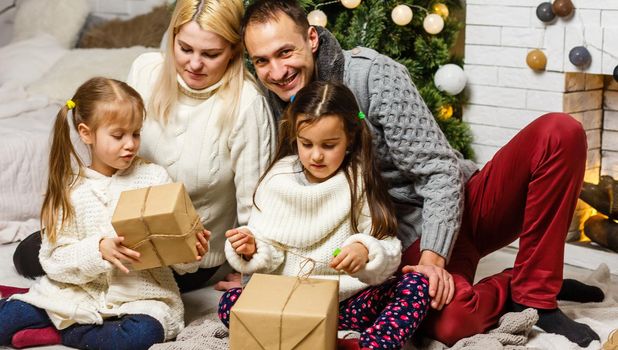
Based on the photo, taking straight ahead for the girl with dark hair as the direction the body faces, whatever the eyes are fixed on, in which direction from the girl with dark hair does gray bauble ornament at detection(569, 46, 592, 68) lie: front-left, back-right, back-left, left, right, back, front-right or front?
back-left

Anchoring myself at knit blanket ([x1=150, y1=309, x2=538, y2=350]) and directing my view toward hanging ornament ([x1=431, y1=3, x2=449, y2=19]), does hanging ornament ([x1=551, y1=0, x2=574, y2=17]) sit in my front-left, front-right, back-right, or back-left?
front-right

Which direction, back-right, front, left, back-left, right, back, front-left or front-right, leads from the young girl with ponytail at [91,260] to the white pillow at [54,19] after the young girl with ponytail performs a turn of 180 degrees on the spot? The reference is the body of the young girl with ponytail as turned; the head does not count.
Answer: front-right

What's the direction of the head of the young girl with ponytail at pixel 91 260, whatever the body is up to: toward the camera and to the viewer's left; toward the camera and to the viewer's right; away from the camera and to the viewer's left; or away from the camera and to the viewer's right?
toward the camera and to the viewer's right

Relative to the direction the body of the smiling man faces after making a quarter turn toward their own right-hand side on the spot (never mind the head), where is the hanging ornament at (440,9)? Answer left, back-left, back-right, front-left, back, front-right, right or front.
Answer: front-right

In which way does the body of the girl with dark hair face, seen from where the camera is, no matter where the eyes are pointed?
toward the camera

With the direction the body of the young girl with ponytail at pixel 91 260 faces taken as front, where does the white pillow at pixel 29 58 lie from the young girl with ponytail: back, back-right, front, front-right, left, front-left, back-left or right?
back-left

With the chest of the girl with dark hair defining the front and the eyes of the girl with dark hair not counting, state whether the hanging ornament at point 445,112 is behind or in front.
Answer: behind

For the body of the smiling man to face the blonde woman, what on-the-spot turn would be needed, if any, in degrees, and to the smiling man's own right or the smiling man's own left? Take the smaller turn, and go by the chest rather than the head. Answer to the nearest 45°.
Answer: approximately 45° to the smiling man's own right

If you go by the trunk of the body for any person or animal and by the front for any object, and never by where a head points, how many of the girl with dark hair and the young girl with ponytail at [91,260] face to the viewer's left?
0

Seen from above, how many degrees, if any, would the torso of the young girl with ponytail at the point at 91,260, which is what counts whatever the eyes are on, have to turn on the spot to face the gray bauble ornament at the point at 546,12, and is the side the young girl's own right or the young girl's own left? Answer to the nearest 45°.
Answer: approximately 45° to the young girl's own left

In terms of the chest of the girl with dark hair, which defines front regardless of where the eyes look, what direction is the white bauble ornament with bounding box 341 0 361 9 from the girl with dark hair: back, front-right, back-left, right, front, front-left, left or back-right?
back

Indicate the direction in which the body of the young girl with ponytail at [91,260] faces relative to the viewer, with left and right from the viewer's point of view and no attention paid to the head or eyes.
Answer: facing the viewer and to the right of the viewer

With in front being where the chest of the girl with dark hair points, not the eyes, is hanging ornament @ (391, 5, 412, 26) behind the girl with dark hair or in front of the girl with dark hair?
behind
